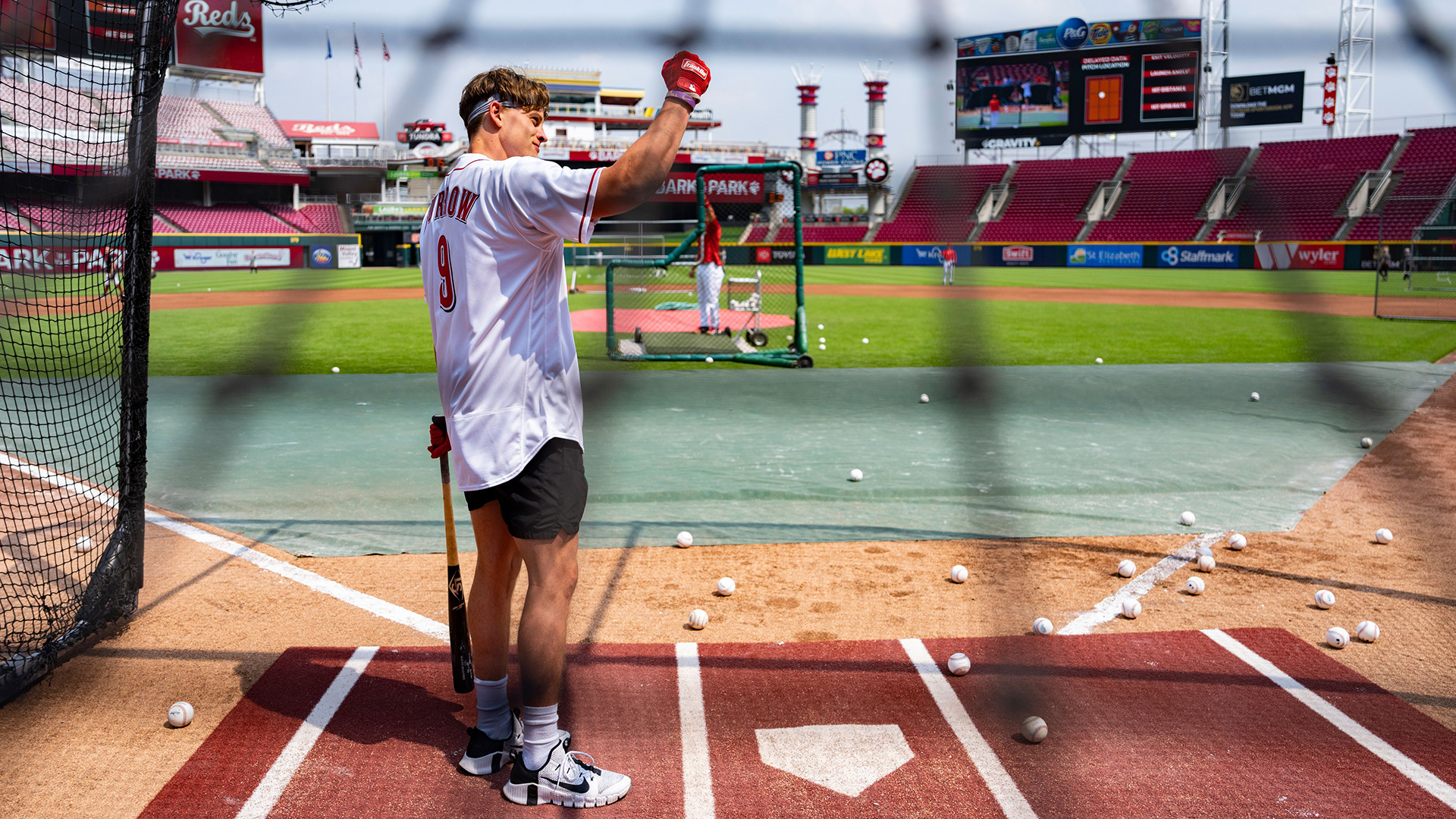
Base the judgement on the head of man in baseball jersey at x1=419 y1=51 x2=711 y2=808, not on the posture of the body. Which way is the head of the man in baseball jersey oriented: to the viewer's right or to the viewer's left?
to the viewer's right

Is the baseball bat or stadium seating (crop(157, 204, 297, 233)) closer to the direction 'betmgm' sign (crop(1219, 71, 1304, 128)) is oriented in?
the baseball bat

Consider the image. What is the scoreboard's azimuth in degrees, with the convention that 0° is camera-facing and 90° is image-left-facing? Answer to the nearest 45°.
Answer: approximately 0°

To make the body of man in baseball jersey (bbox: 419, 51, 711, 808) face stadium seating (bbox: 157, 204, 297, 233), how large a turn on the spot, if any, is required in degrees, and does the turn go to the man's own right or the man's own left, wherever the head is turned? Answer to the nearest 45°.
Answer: approximately 90° to the man's own left
